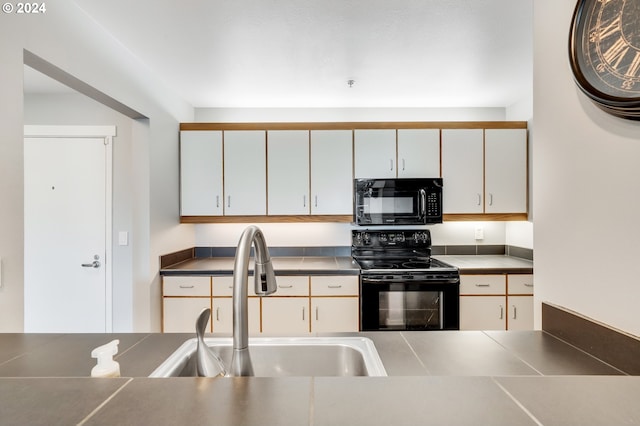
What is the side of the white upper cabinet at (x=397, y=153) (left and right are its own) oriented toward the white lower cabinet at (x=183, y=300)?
right

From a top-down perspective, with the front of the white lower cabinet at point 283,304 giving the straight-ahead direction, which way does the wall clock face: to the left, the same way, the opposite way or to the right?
to the right

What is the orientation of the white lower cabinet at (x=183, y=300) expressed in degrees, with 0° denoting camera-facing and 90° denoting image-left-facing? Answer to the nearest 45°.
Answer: approximately 0°

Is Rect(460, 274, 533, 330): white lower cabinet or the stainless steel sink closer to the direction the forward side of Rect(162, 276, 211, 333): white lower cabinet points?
the stainless steel sink

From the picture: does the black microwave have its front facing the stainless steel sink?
yes

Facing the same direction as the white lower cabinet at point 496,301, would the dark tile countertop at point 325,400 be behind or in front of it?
in front

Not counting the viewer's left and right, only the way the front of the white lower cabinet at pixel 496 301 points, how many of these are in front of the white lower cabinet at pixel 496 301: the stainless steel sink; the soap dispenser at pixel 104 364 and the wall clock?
3

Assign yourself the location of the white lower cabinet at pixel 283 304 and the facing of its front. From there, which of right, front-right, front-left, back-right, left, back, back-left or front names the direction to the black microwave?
left

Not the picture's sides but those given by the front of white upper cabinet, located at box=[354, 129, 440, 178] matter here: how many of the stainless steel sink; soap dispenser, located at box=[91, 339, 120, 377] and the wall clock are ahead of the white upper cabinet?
3

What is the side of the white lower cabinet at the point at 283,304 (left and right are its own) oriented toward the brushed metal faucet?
front

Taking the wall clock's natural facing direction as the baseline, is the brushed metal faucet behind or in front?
in front

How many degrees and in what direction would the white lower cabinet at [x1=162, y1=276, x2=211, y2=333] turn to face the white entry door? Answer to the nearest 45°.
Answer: approximately 135° to its right

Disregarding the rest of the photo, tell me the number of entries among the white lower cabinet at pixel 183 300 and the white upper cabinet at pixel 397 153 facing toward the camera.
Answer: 2

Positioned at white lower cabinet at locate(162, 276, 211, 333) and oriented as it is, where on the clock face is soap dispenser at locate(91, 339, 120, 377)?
The soap dispenser is roughly at 12 o'clock from the white lower cabinet.

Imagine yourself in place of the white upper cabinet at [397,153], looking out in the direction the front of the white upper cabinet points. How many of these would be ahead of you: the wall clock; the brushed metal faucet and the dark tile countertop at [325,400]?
3
